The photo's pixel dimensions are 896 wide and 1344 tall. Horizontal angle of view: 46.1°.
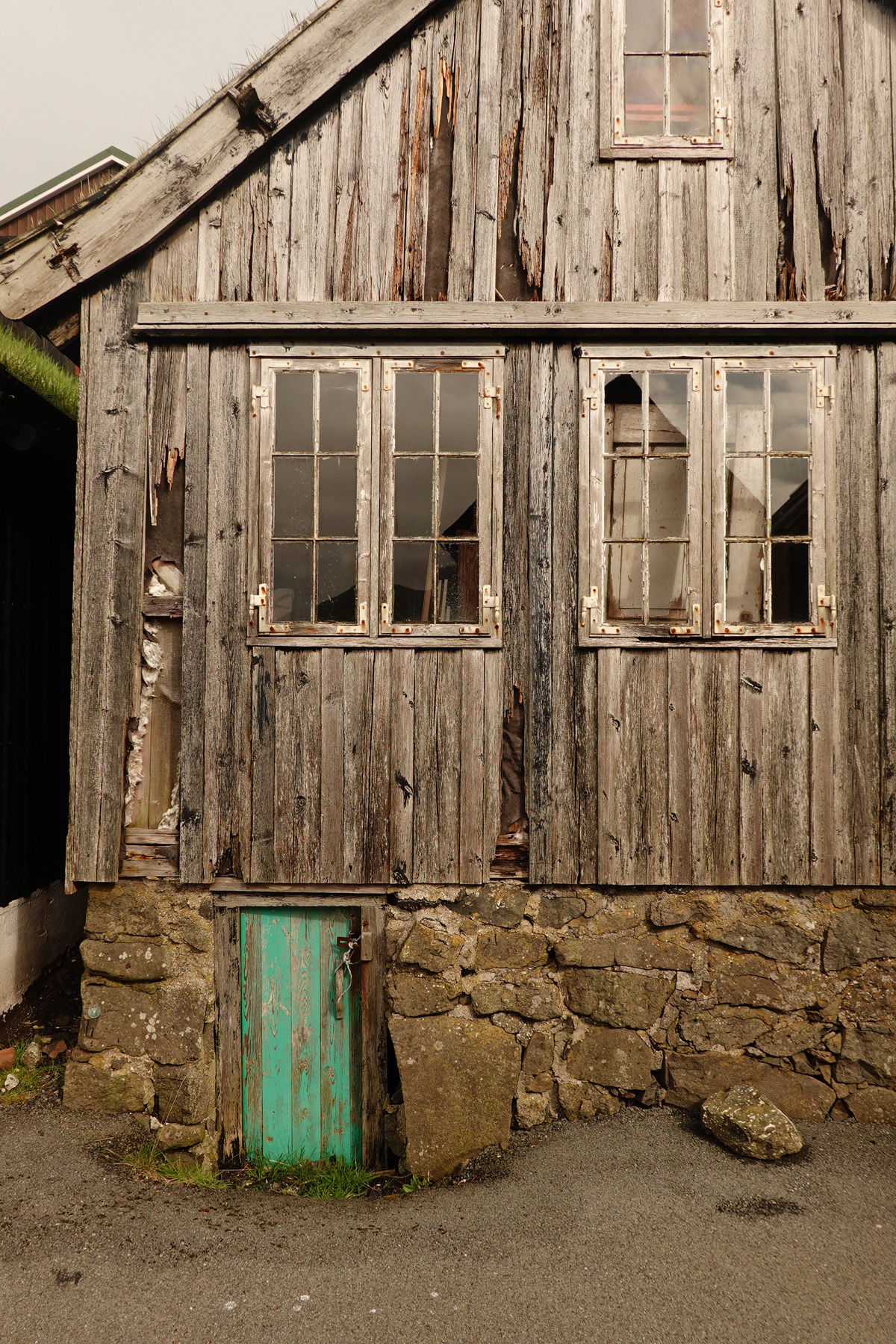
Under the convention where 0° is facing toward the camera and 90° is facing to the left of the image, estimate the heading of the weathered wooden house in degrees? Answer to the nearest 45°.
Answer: approximately 0°
